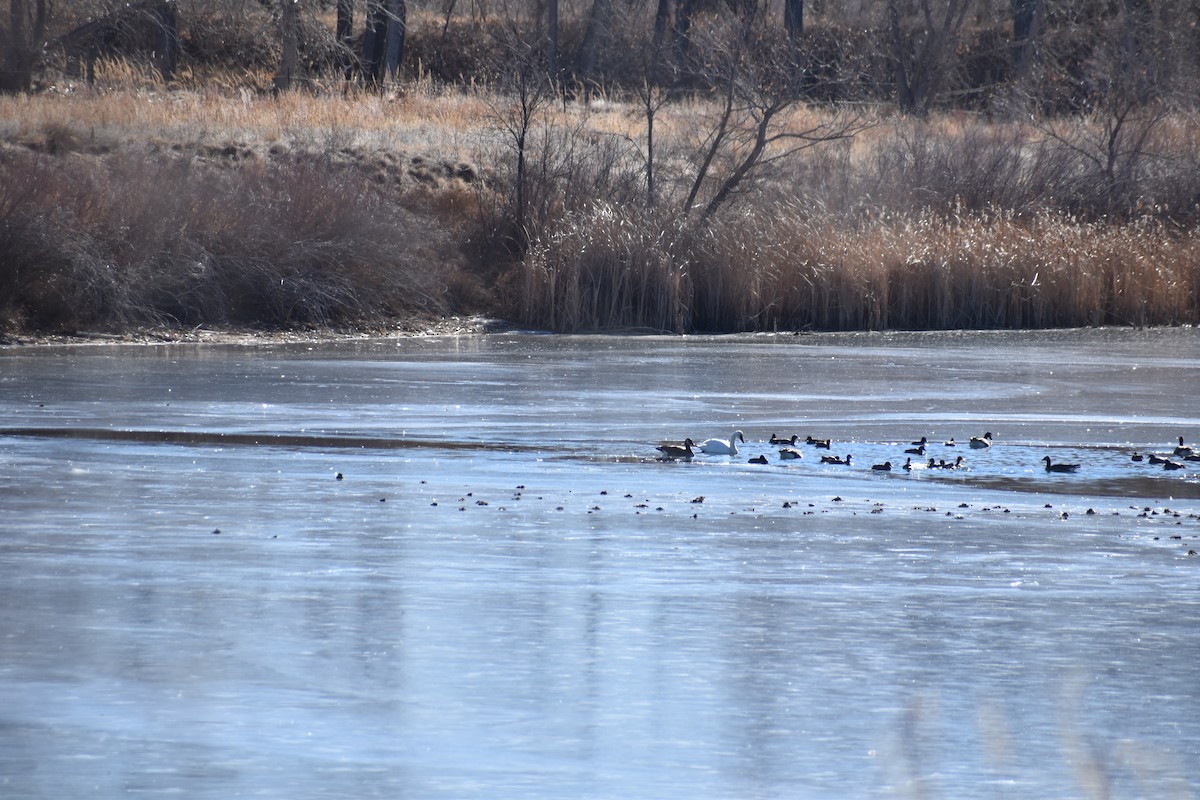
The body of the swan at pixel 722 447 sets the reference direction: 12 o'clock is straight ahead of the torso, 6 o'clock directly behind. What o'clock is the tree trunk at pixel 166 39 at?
The tree trunk is roughly at 8 o'clock from the swan.

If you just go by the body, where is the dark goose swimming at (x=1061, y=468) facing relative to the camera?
to the viewer's left

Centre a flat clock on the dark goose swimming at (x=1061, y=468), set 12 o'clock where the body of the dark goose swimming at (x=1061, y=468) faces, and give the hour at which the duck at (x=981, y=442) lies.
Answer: the duck at (x=981, y=442) is roughly at 2 o'clock from the dark goose swimming at (x=1061, y=468).

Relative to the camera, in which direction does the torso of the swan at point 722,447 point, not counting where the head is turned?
to the viewer's right

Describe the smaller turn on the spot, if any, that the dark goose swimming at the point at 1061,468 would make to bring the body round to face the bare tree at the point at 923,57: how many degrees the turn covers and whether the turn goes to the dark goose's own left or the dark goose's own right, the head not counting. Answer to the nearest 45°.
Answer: approximately 90° to the dark goose's own right

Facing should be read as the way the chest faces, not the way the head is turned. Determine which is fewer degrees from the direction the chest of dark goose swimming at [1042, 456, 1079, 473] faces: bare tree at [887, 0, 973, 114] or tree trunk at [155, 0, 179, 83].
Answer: the tree trunk

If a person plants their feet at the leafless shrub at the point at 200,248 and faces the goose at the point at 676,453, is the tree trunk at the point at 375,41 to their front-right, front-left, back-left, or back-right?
back-left
